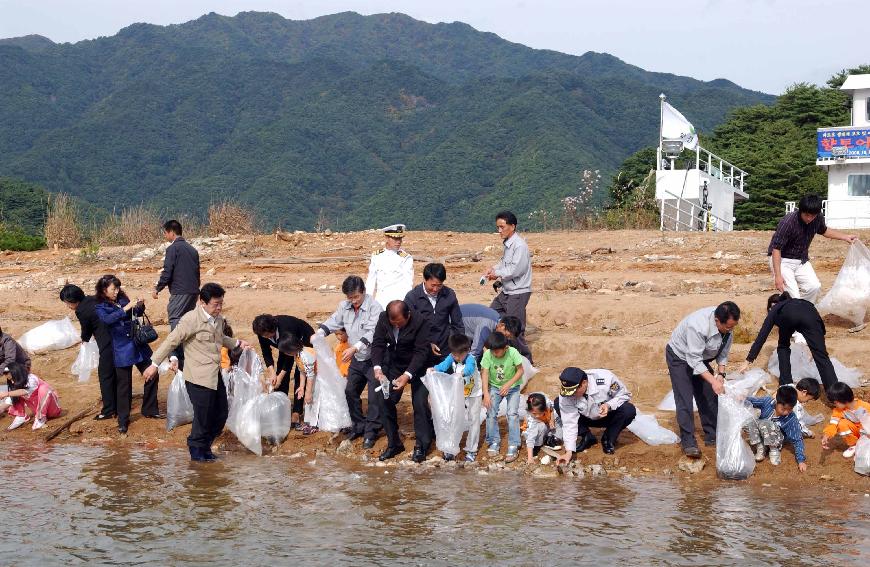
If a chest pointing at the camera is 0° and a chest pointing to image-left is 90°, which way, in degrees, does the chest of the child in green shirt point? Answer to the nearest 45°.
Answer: approximately 0°

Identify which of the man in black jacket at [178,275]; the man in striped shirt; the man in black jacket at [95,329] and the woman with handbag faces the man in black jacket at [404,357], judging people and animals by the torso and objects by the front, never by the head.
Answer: the woman with handbag

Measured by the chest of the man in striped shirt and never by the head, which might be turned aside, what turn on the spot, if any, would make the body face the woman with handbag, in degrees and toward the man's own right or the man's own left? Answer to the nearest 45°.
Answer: approximately 135° to the man's own right

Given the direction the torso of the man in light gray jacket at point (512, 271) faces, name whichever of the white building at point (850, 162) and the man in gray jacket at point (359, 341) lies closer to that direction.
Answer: the man in gray jacket

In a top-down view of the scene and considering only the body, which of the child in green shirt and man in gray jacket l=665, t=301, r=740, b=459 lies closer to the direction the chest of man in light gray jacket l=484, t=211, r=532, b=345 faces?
the child in green shirt

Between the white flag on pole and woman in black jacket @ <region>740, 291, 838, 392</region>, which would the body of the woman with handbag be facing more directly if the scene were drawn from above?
the woman in black jacket
